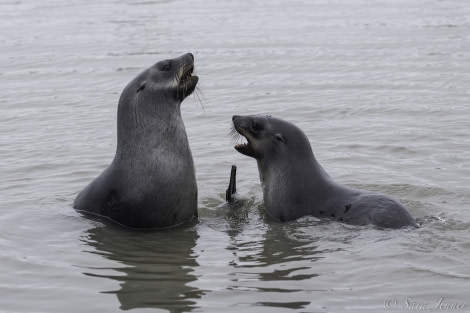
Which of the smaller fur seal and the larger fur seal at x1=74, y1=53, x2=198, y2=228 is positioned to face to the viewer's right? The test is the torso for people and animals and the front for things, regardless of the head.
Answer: the larger fur seal

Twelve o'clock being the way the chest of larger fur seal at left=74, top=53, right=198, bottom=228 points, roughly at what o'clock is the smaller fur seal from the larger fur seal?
The smaller fur seal is roughly at 12 o'clock from the larger fur seal.

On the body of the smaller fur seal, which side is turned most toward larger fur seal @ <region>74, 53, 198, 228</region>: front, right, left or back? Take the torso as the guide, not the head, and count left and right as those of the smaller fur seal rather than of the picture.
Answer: front

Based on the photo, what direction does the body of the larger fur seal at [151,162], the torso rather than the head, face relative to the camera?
to the viewer's right

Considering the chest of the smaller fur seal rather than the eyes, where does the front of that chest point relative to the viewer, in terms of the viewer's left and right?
facing to the left of the viewer

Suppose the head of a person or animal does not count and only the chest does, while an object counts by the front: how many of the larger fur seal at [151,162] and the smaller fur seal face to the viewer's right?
1

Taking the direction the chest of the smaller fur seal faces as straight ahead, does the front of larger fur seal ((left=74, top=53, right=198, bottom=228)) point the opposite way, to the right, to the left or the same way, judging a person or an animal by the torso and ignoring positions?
the opposite way
